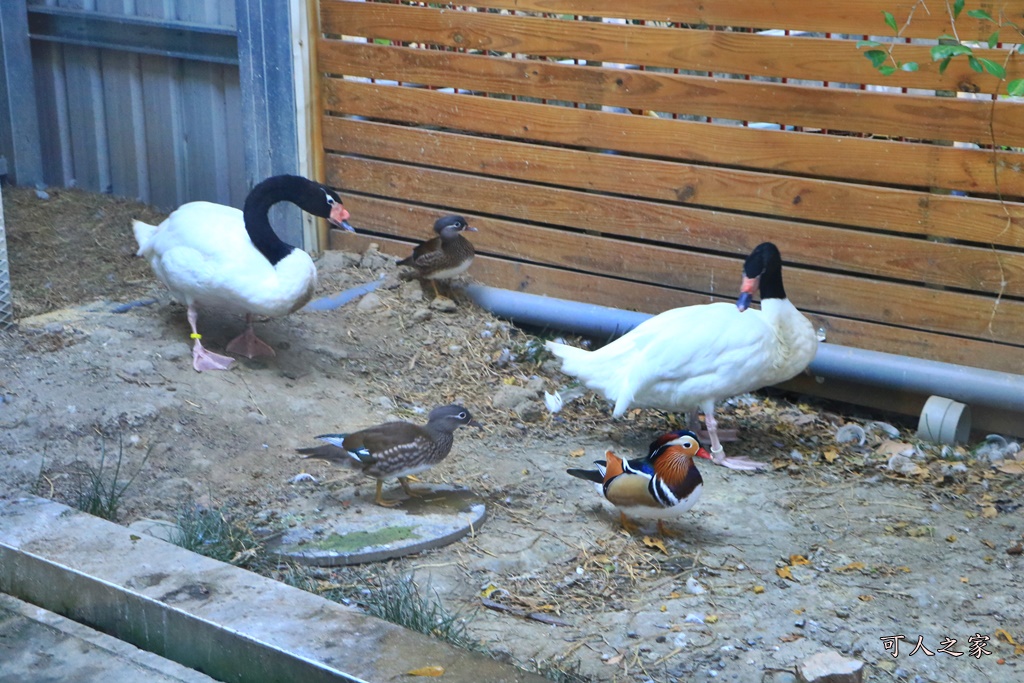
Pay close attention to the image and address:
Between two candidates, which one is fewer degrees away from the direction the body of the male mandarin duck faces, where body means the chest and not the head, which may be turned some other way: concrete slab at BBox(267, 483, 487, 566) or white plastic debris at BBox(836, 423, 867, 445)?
the white plastic debris

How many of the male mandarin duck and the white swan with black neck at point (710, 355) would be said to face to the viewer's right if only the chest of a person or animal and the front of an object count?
2

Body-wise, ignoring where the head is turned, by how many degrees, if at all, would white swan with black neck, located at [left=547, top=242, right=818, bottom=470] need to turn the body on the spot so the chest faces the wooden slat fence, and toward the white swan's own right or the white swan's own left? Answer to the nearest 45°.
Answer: approximately 90° to the white swan's own left

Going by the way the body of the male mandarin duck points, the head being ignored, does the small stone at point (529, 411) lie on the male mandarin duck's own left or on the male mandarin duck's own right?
on the male mandarin duck's own left

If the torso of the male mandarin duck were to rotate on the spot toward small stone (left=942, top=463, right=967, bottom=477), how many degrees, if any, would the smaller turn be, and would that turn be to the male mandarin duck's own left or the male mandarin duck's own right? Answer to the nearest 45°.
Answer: approximately 45° to the male mandarin duck's own left

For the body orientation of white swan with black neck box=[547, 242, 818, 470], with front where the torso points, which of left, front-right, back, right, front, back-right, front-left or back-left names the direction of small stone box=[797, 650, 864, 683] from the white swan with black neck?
right

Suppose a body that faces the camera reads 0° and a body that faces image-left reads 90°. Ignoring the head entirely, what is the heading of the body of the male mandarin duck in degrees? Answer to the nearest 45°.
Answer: approximately 270°

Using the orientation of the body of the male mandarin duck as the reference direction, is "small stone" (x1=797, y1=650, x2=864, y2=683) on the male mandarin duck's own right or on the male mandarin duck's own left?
on the male mandarin duck's own right

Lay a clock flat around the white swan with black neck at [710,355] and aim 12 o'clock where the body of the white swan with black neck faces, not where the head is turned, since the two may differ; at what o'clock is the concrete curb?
The concrete curb is roughly at 4 o'clock from the white swan with black neck.

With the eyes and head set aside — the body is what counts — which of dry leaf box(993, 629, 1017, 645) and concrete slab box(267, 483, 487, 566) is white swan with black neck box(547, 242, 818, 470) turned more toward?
the dry leaf

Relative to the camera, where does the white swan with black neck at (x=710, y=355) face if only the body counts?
to the viewer's right
